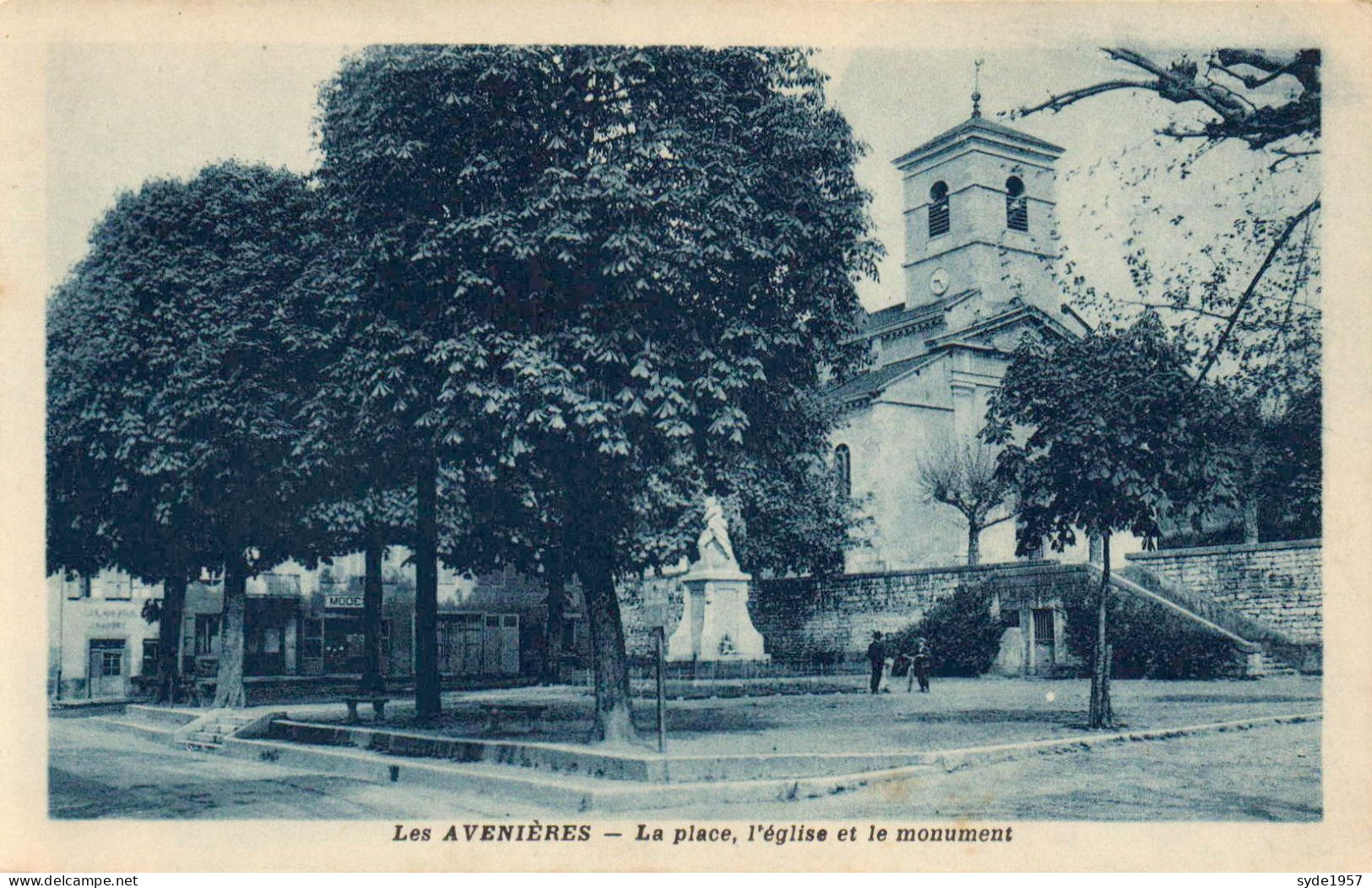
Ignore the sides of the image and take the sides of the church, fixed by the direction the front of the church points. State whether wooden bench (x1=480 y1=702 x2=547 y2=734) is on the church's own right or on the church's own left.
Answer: on the church's own right

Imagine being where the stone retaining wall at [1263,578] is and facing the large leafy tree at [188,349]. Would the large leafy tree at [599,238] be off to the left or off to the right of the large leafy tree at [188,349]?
left

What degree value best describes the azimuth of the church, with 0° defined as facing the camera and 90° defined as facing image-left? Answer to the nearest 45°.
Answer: approximately 315°

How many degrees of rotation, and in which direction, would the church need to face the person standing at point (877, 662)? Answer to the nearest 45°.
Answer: approximately 45° to its right

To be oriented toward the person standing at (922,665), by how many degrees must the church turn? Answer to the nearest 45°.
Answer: approximately 45° to its right

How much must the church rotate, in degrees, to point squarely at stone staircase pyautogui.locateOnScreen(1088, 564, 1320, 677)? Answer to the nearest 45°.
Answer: approximately 45° to its right

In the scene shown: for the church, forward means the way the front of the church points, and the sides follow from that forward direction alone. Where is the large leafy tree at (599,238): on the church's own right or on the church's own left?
on the church's own right
